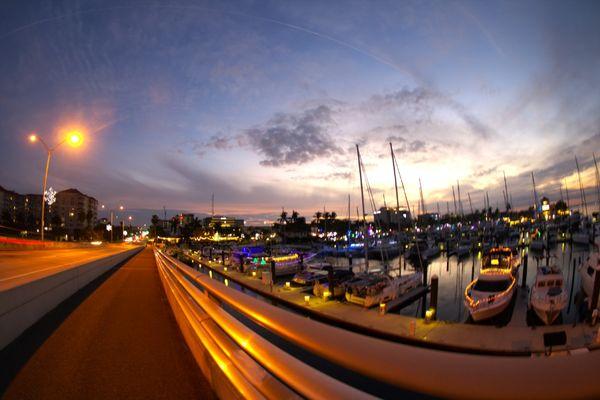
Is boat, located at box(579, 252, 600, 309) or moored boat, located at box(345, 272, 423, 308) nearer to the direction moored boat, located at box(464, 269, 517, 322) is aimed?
the moored boat

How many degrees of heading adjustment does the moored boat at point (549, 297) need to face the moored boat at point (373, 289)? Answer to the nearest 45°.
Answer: approximately 90° to its right

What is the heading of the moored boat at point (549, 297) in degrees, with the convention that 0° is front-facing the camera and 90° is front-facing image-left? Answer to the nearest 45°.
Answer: approximately 0°

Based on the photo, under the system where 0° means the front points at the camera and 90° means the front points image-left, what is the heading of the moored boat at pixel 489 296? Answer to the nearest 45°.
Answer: approximately 45°

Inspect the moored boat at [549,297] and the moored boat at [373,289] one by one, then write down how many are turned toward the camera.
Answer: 1

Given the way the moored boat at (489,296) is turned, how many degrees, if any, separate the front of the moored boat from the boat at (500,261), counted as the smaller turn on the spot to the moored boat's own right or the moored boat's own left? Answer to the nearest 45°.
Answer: approximately 135° to the moored boat's own right
